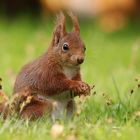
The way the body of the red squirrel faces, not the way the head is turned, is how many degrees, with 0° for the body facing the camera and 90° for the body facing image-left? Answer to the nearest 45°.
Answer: approximately 315°
